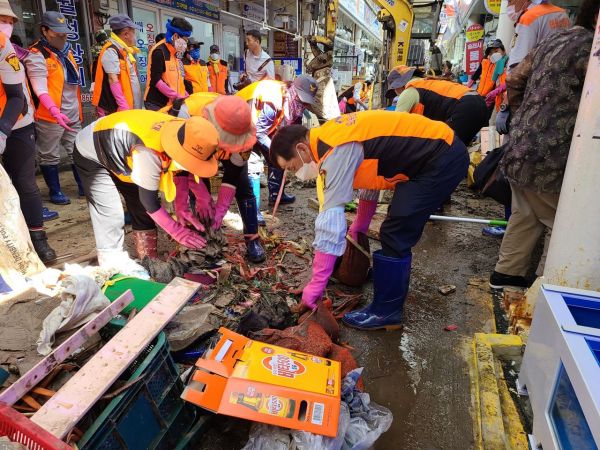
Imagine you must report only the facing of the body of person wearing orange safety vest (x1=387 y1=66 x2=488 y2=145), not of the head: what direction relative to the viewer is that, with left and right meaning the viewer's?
facing to the left of the viewer

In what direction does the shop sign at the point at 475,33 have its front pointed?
toward the camera

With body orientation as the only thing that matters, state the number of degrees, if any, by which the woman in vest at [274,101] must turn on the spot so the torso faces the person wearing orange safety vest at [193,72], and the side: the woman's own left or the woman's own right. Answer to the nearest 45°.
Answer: approximately 135° to the woman's own left

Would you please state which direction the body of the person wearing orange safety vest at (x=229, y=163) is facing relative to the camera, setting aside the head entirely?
toward the camera

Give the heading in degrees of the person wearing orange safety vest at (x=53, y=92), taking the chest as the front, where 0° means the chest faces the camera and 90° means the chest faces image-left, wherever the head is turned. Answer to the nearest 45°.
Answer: approximately 315°

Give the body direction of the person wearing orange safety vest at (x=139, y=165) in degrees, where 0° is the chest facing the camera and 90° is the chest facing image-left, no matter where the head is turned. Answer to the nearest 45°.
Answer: approximately 270°

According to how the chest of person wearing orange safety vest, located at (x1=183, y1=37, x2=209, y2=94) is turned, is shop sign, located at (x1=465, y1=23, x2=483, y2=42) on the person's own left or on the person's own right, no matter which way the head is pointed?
on the person's own left

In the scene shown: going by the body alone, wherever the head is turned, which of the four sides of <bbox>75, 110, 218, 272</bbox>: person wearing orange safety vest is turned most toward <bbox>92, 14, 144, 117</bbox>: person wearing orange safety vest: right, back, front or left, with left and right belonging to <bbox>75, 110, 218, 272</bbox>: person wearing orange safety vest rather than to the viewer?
left

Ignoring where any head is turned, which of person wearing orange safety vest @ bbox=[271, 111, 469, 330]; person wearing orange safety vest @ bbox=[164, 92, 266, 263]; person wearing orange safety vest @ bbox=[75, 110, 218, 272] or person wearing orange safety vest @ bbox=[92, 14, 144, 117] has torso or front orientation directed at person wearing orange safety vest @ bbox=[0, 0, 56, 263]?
person wearing orange safety vest @ bbox=[271, 111, 469, 330]

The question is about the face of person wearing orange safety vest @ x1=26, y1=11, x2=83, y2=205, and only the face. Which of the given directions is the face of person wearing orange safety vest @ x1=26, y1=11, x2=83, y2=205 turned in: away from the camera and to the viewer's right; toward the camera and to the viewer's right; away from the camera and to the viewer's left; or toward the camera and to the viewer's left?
toward the camera and to the viewer's right

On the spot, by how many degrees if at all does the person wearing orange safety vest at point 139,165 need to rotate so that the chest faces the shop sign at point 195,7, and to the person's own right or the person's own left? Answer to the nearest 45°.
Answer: approximately 90° to the person's own left

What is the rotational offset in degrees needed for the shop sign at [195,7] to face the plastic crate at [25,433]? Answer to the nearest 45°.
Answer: approximately 45° to its right

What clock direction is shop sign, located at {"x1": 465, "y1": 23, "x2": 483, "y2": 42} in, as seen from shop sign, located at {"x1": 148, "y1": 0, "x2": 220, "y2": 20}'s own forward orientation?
shop sign, located at {"x1": 465, "y1": 23, "x2": 483, "y2": 42} is roughly at 10 o'clock from shop sign, located at {"x1": 148, "y1": 0, "x2": 220, "y2": 20}.

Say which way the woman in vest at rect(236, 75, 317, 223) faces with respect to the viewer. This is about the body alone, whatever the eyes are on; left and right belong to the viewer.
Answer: facing to the right of the viewer
